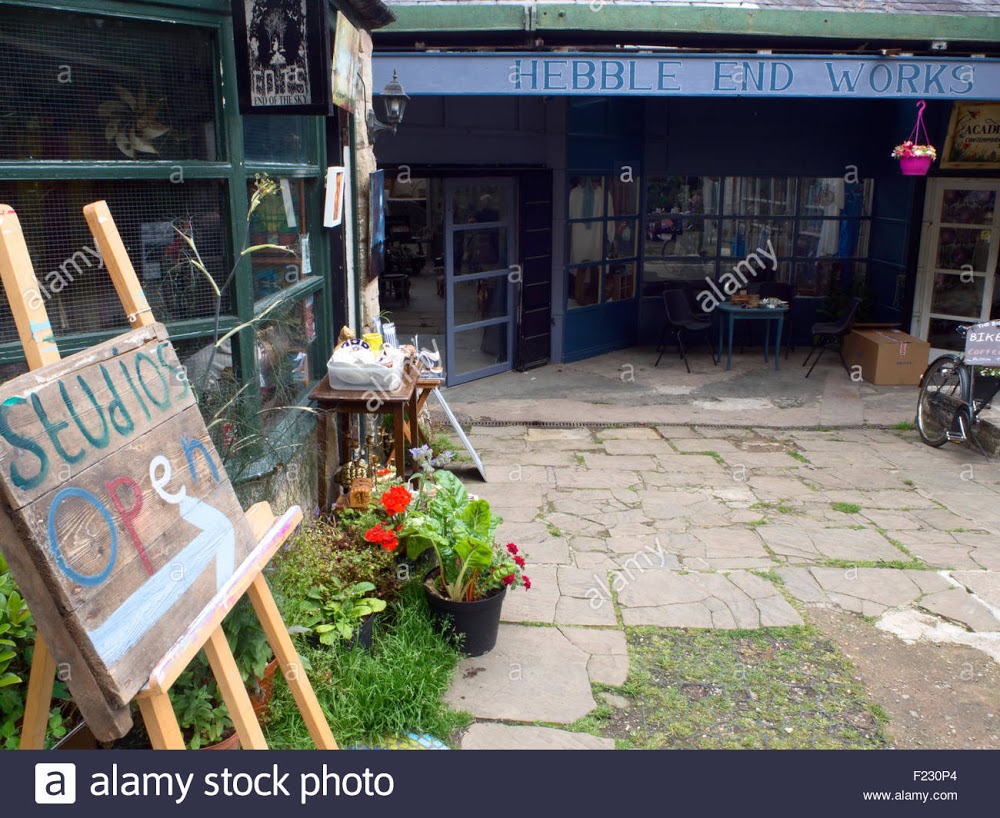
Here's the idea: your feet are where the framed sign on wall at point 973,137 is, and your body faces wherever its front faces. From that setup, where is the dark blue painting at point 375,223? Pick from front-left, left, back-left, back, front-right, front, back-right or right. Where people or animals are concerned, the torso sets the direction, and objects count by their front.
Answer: front-right

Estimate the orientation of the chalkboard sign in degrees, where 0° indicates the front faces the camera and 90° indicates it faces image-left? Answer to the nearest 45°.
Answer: approximately 0°

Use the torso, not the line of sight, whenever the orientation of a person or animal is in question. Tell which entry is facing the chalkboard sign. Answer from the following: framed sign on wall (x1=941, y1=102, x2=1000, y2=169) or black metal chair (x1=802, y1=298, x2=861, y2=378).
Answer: the framed sign on wall

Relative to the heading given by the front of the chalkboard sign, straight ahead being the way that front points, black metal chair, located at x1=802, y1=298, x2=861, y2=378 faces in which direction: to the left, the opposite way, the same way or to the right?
to the right

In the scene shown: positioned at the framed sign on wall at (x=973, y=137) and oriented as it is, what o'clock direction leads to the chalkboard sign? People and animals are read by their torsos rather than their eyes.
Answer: The chalkboard sign is roughly at 12 o'clock from the framed sign on wall.

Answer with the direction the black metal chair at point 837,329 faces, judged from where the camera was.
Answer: facing to the left of the viewer

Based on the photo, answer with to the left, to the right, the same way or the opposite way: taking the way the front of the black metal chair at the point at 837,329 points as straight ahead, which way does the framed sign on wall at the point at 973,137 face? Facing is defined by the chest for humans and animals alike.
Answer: to the left

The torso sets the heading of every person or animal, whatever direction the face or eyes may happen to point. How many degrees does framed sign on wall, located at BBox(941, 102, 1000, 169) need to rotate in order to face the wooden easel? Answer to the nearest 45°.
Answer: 0° — it already faces it

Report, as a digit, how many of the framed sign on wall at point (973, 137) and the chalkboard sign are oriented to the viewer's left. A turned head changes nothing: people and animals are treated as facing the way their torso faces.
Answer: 0

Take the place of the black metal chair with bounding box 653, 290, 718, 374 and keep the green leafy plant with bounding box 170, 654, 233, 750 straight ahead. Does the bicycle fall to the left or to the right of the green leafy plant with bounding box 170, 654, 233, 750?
left

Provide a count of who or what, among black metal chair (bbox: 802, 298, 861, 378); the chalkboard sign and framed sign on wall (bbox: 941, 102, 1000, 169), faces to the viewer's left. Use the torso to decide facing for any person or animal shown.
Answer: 1

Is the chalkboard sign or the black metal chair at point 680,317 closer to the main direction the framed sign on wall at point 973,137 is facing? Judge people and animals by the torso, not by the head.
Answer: the chalkboard sign

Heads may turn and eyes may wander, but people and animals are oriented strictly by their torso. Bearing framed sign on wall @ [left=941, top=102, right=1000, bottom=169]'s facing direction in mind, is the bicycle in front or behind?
in front

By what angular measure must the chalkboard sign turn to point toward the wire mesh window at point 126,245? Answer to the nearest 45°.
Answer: approximately 45° to its right
